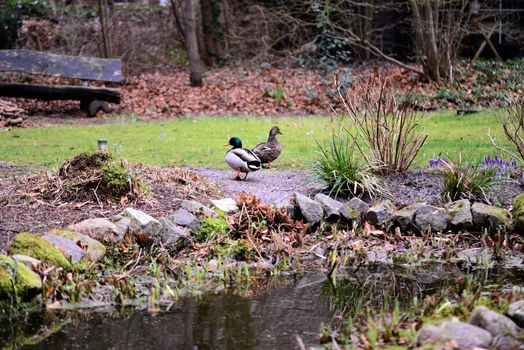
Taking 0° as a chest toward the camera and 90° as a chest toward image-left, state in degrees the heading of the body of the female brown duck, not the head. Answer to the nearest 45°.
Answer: approximately 270°

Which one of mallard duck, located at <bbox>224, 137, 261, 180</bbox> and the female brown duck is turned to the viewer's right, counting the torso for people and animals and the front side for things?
the female brown duck

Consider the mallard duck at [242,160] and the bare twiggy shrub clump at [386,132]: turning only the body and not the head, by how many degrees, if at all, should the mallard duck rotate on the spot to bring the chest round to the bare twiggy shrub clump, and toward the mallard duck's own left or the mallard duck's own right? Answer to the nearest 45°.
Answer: approximately 135° to the mallard duck's own right

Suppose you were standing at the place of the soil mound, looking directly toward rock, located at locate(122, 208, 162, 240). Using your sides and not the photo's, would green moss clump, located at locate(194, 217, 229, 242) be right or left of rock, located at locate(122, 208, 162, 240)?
left

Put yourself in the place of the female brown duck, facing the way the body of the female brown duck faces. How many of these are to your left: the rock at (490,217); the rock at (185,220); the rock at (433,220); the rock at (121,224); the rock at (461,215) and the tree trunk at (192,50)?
1

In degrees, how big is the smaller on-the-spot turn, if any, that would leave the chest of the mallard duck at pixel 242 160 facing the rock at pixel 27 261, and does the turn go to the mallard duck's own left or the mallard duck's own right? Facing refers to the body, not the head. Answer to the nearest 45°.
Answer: approximately 90° to the mallard duck's own left

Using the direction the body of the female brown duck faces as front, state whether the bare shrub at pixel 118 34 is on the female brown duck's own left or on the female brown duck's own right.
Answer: on the female brown duck's own left

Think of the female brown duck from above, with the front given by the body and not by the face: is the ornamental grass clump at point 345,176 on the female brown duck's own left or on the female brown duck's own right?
on the female brown duck's own right

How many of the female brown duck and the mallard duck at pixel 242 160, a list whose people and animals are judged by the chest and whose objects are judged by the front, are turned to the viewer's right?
1

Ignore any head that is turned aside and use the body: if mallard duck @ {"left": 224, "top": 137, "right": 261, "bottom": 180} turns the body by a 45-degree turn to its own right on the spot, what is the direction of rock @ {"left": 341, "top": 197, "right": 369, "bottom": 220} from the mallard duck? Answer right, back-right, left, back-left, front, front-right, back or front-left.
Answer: back-right

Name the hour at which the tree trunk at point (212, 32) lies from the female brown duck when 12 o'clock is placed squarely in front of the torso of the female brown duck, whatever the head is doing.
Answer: The tree trunk is roughly at 9 o'clock from the female brown duck.

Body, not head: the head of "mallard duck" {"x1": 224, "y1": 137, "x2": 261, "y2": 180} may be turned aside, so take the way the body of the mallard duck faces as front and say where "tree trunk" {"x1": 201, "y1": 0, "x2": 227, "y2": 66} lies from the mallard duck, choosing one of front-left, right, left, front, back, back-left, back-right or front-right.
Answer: front-right

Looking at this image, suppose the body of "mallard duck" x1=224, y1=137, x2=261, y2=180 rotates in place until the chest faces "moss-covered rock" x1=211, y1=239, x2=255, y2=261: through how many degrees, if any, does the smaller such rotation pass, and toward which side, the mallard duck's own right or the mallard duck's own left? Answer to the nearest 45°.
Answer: approximately 135° to the mallard duck's own left

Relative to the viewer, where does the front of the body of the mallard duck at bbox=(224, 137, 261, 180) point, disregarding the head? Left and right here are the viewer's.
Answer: facing away from the viewer and to the left of the viewer
